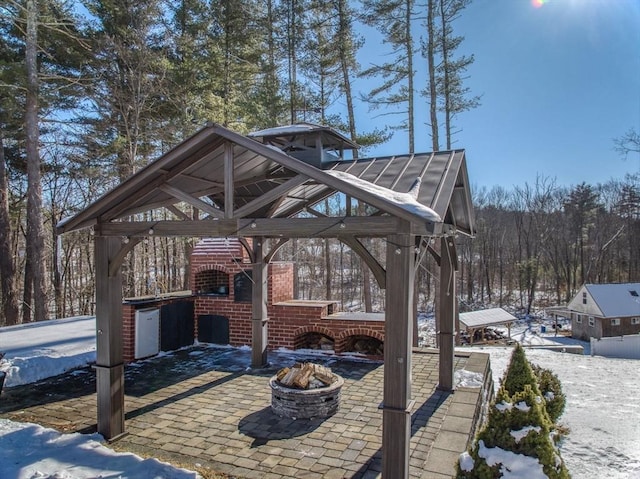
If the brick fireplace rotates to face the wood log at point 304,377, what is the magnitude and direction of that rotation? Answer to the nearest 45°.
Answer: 0° — it already faces it

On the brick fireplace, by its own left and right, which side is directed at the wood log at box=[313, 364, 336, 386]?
front

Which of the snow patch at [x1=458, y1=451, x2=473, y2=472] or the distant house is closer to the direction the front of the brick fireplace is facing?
the snow patch

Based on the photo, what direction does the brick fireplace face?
toward the camera

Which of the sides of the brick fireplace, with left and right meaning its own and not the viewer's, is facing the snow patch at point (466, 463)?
front

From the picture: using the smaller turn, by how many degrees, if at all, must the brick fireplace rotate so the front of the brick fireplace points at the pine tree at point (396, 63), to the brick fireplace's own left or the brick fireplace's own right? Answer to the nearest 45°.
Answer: approximately 135° to the brick fireplace's own left
